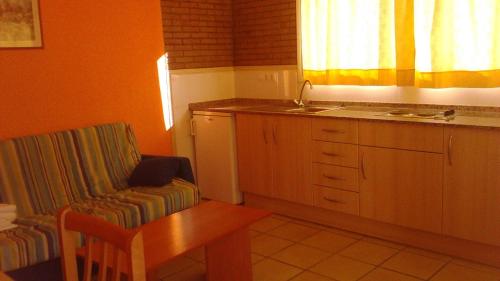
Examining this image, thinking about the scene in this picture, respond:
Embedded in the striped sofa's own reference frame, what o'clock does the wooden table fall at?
The wooden table is roughly at 12 o'clock from the striped sofa.

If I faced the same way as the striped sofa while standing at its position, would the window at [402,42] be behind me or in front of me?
in front

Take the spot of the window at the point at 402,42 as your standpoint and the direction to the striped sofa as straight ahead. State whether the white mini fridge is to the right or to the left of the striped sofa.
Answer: right

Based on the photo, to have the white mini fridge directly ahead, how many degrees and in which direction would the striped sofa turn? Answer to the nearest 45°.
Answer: approximately 90° to its left

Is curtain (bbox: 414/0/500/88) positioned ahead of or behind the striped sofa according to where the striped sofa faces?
ahead

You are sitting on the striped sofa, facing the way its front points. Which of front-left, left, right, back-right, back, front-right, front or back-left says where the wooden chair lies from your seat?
front-right

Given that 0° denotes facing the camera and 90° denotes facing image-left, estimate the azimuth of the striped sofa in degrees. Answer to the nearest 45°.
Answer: approximately 315°
